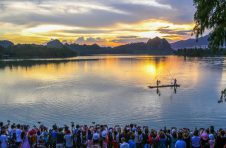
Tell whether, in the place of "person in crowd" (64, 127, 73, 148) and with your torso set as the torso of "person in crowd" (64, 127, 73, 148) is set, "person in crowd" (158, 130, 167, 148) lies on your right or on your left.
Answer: on your right

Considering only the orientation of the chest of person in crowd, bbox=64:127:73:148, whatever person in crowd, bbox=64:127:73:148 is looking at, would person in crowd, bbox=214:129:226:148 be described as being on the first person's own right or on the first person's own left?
on the first person's own right

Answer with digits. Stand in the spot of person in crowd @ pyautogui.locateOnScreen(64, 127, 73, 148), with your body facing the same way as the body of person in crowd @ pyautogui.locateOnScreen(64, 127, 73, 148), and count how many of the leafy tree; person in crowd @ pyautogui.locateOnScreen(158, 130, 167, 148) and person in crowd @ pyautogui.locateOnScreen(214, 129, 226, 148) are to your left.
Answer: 0

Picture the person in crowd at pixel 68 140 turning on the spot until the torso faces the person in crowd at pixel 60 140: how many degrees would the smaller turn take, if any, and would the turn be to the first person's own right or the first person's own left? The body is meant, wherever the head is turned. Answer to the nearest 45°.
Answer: approximately 90° to the first person's own left

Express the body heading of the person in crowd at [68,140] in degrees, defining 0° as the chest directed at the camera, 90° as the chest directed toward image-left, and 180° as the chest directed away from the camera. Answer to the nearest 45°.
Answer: approximately 180°
